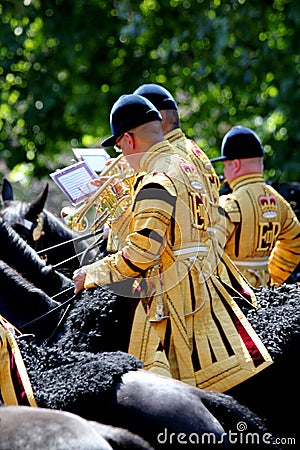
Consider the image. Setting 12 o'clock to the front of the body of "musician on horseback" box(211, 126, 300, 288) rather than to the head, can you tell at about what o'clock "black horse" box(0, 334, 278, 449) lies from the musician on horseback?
The black horse is roughly at 8 o'clock from the musician on horseback.

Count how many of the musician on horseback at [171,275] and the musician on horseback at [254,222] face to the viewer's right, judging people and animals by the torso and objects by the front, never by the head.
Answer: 0

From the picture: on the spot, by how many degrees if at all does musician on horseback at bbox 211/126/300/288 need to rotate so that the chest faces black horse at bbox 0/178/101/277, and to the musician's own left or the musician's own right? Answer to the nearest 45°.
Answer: approximately 45° to the musician's own left

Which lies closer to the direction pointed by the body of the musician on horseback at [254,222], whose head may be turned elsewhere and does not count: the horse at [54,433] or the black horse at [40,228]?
the black horse

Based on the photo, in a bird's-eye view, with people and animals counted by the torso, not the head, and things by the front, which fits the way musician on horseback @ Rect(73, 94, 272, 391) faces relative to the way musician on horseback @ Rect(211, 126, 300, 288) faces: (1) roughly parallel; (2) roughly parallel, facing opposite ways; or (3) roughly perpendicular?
roughly parallel

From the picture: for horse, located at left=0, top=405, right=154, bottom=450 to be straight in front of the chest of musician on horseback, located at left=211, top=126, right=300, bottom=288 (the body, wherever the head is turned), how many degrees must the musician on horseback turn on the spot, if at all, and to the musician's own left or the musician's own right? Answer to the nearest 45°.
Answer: approximately 135° to the musician's own left

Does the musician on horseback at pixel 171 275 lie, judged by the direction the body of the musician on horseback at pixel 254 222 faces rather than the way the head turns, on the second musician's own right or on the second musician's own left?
on the second musician's own left

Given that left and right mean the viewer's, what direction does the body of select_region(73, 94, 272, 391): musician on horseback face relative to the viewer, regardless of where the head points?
facing away from the viewer and to the left of the viewer

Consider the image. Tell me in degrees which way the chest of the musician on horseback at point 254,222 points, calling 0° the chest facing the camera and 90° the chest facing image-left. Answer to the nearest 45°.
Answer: approximately 135°
